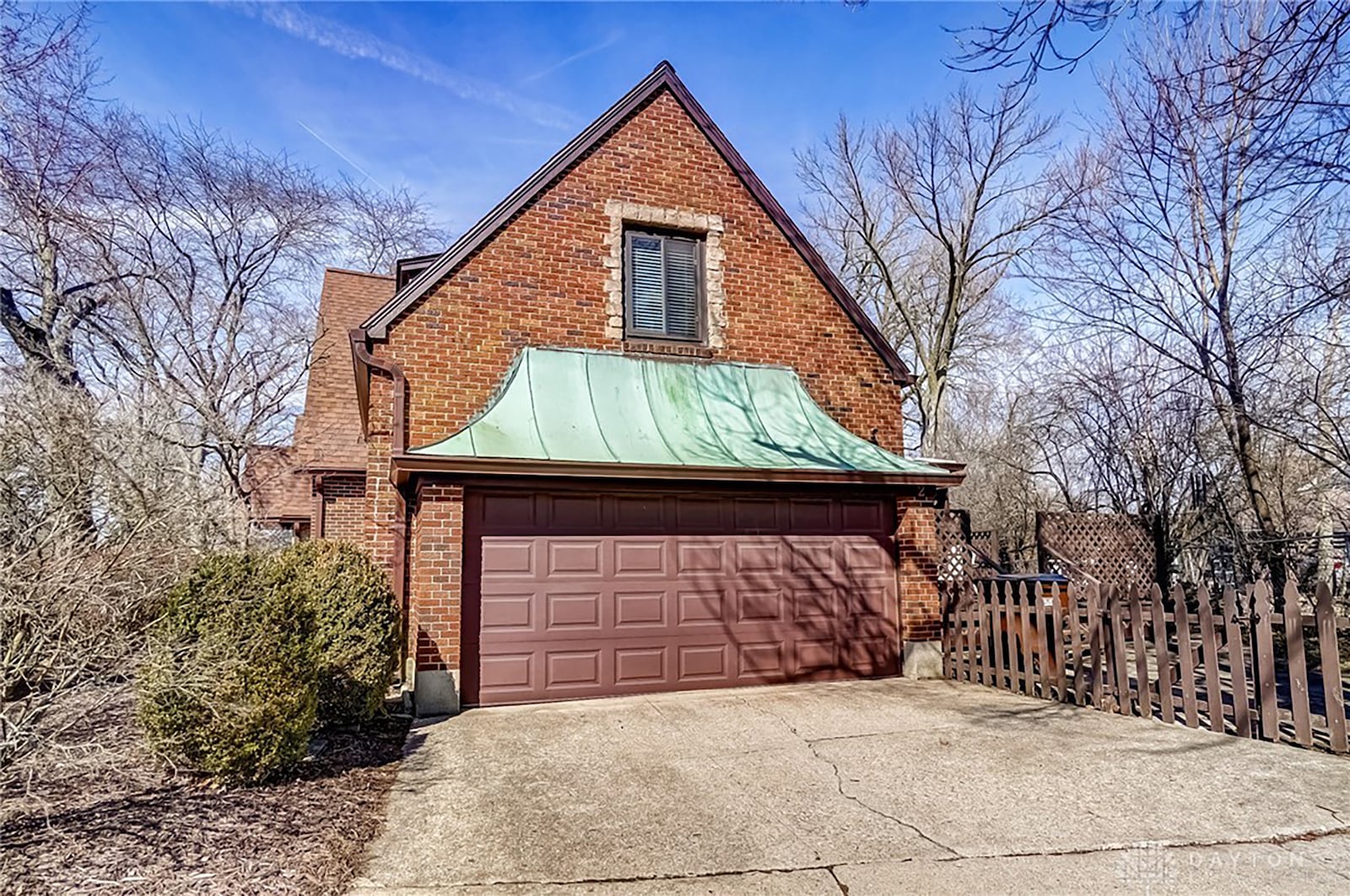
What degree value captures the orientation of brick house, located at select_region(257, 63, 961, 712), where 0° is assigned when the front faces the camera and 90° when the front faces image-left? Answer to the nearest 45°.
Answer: approximately 0°

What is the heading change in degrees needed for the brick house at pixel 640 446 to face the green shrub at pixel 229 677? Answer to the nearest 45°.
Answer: approximately 45° to its right

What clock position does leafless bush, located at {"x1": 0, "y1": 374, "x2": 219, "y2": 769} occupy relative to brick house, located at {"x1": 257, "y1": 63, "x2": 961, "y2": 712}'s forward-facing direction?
The leafless bush is roughly at 2 o'clock from the brick house.

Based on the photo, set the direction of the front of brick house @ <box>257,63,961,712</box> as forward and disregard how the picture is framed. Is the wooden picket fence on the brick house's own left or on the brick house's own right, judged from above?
on the brick house's own left

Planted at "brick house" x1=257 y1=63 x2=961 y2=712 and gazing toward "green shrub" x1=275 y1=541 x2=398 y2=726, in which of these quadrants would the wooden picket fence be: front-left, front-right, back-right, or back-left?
back-left

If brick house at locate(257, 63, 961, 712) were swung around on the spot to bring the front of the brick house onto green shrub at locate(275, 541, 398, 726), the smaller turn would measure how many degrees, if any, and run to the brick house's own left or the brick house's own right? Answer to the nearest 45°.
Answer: approximately 45° to the brick house's own right

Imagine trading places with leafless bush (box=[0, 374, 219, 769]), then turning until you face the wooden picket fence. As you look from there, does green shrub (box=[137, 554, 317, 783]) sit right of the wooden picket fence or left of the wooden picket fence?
right

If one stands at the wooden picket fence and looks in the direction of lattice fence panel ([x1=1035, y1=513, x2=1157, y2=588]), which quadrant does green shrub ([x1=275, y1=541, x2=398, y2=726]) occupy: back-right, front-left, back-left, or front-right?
back-left
